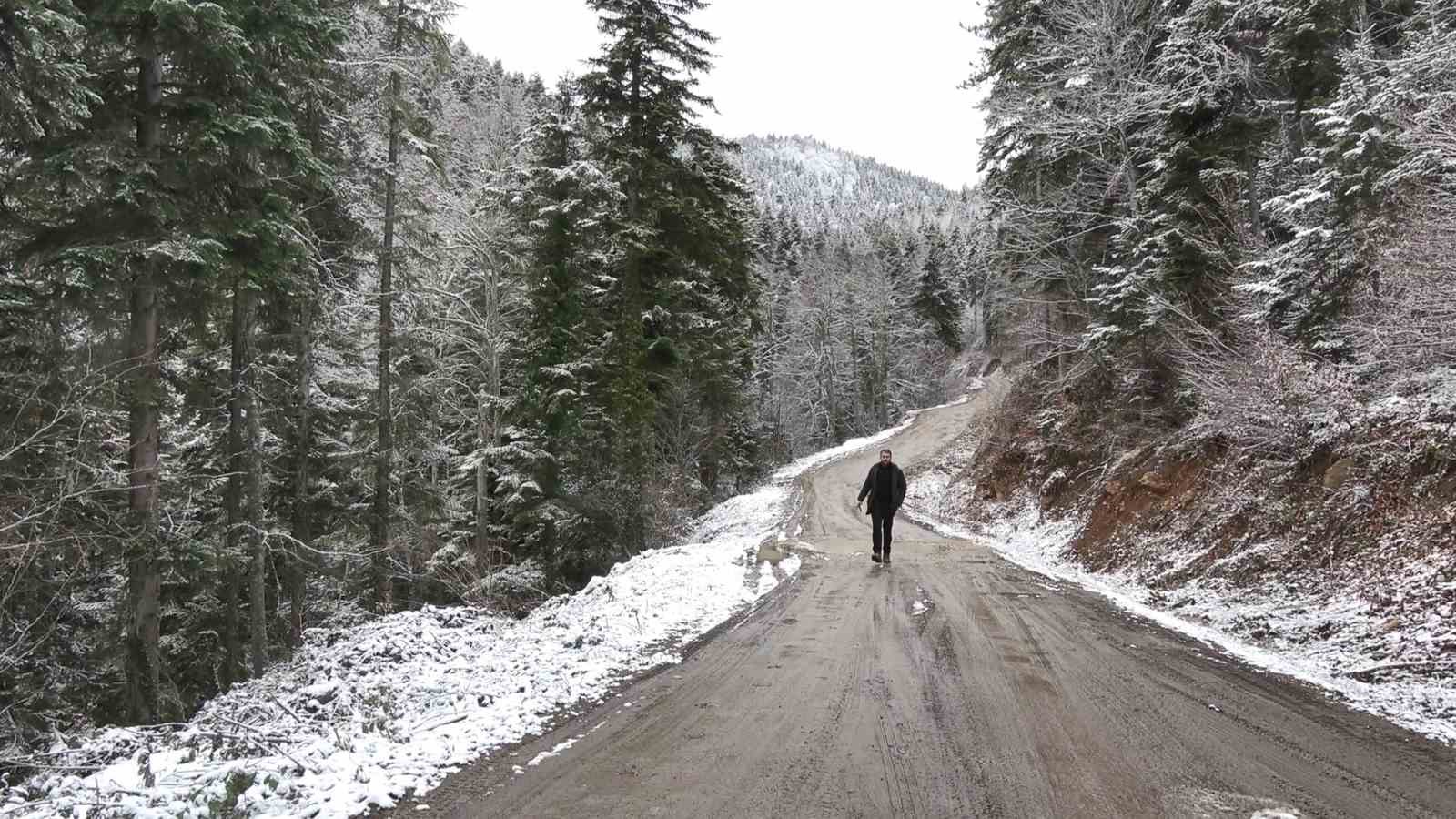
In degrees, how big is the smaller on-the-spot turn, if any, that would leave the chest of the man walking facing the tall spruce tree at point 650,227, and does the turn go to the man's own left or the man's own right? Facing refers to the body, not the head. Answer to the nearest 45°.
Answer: approximately 135° to the man's own right

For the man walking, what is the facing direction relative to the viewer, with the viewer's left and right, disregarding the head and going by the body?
facing the viewer
